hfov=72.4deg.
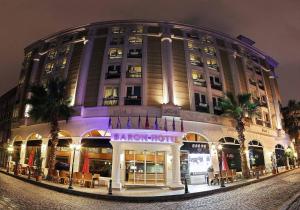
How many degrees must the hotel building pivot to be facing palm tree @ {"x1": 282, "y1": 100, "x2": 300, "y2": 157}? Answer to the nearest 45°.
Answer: approximately 135° to its left

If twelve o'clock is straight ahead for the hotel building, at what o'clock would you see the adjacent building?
The adjacent building is roughly at 4 o'clock from the hotel building.

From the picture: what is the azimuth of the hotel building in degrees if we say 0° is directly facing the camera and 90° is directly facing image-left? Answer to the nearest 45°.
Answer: approximately 0°
